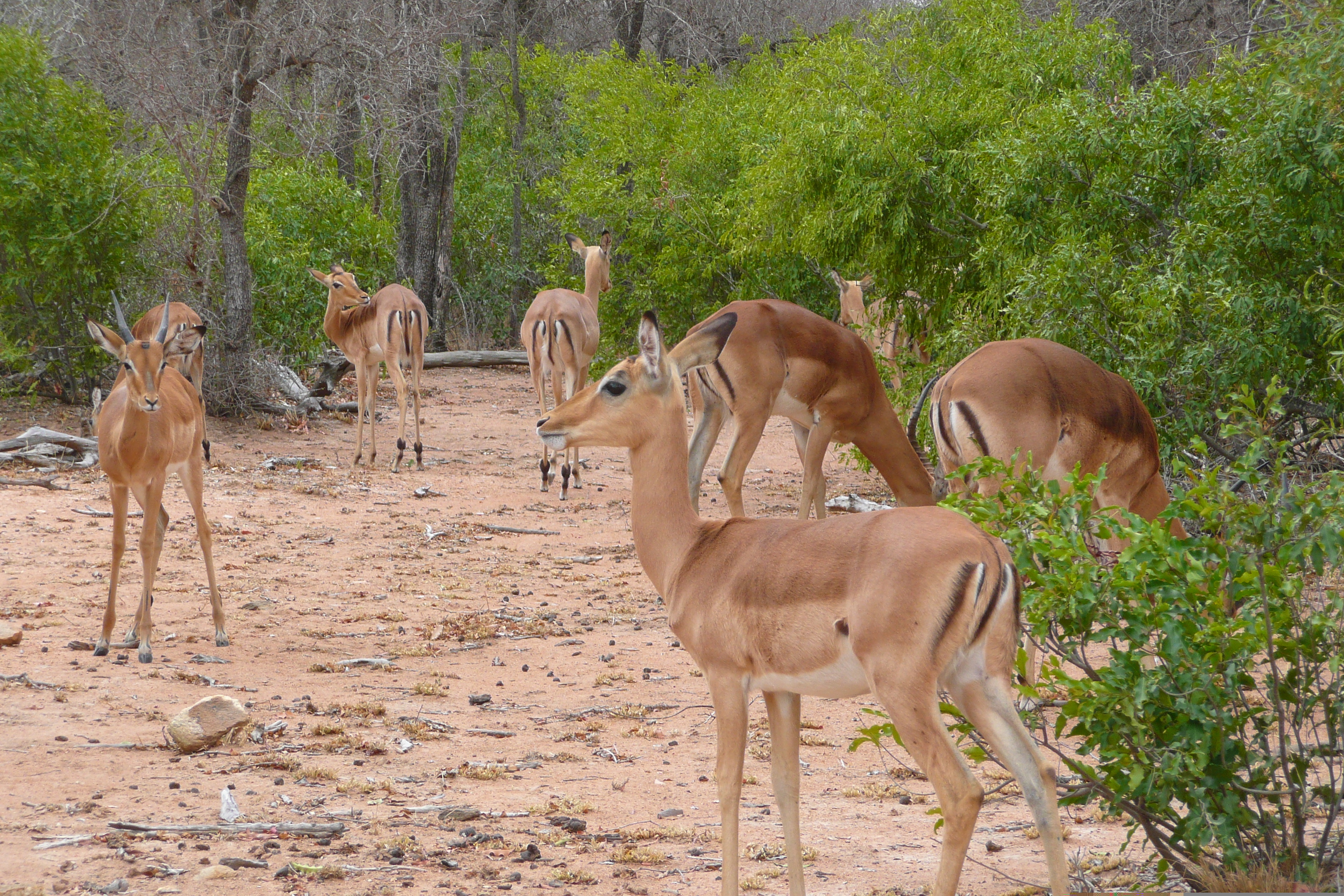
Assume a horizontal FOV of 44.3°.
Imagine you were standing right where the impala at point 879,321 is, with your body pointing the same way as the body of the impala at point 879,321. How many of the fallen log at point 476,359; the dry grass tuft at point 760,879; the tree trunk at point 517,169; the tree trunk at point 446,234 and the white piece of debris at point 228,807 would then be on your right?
3

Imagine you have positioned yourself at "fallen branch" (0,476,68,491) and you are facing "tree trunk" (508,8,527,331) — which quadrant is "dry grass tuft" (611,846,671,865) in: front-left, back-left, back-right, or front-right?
back-right

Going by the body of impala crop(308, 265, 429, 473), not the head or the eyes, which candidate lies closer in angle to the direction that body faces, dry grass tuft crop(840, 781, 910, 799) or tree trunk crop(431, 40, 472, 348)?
the tree trunk

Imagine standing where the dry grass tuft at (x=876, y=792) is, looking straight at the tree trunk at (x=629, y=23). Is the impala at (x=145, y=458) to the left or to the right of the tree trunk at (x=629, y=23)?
left

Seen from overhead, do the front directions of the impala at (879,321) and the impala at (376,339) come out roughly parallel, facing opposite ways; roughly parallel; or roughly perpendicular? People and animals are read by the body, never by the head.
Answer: roughly perpendicular

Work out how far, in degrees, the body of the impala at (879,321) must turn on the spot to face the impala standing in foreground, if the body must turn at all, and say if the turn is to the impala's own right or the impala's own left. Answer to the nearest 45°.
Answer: approximately 45° to the impala's own left

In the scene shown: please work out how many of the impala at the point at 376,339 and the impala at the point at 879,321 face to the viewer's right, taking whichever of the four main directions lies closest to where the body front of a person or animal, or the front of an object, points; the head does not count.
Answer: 0

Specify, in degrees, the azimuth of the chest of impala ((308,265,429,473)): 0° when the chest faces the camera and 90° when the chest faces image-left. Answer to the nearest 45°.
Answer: approximately 135°

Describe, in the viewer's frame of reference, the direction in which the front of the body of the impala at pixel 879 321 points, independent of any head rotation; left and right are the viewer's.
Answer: facing the viewer and to the left of the viewer

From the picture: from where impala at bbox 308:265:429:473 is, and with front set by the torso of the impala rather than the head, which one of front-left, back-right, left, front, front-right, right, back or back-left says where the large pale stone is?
back-left

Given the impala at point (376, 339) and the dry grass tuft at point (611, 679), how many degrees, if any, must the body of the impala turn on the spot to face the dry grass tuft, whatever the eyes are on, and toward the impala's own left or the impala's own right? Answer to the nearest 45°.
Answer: approximately 135° to the impala's own left

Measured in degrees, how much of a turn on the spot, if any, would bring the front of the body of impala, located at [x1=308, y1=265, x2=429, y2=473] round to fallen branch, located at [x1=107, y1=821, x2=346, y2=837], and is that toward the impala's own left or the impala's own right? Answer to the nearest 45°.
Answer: approximately 135° to the impala's own left

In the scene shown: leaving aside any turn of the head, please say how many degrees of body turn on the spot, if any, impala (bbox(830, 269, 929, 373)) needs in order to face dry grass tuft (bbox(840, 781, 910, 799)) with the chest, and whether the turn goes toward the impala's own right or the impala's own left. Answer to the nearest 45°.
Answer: approximately 45° to the impala's own left

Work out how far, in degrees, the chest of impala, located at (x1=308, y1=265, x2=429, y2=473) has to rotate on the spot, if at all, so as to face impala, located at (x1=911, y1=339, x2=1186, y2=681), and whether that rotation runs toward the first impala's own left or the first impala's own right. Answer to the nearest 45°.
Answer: approximately 135° to the first impala's own left

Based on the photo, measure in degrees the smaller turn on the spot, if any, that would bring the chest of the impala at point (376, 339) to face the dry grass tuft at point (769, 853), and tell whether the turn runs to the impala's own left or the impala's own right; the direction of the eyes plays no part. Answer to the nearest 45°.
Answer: approximately 135° to the impala's own left

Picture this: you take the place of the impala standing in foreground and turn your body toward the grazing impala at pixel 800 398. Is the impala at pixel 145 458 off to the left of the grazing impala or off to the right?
left

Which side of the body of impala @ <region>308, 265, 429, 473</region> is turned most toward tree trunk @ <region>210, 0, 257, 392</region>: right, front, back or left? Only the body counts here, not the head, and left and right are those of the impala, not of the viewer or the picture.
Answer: front
